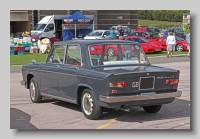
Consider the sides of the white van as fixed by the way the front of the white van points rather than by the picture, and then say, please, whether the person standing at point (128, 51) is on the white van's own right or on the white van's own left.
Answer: on the white van's own left

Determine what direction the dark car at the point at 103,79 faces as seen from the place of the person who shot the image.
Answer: facing away from the viewer and to the left of the viewer

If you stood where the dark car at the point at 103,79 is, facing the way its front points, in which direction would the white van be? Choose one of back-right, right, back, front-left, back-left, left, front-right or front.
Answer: front-right
